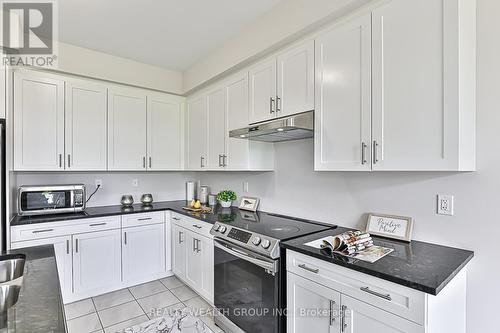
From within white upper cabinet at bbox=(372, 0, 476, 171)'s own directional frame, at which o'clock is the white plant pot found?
The white plant pot is roughly at 2 o'clock from the white upper cabinet.

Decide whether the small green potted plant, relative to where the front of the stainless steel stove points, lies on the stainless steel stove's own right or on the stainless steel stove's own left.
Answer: on the stainless steel stove's own right

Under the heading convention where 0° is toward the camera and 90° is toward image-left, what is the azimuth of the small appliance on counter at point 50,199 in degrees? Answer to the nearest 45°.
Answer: approximately 0°

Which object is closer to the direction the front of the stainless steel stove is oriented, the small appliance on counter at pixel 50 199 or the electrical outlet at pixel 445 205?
the small appliance on counter

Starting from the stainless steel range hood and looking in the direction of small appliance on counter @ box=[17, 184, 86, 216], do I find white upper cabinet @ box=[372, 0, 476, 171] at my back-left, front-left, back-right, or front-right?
back-left

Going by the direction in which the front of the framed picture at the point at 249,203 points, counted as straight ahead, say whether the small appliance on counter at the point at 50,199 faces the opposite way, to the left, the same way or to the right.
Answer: to the left

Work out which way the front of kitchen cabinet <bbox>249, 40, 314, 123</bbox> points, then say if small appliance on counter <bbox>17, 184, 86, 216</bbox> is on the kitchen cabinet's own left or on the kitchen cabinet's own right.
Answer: on the kitchen cabinet's own right

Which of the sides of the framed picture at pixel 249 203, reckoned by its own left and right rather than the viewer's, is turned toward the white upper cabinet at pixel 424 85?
left

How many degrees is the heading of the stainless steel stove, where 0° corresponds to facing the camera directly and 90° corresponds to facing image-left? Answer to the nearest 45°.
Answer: approximately 45°
